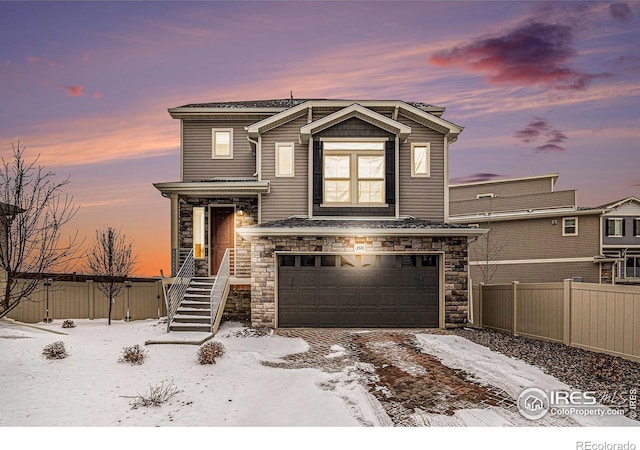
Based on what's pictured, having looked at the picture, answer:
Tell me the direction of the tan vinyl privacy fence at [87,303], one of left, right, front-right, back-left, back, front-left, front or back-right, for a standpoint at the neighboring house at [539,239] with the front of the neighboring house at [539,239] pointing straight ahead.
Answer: back-right

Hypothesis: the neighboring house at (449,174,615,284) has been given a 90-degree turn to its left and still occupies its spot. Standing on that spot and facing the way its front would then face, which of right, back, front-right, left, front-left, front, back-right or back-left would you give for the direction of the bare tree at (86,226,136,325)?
back-left
